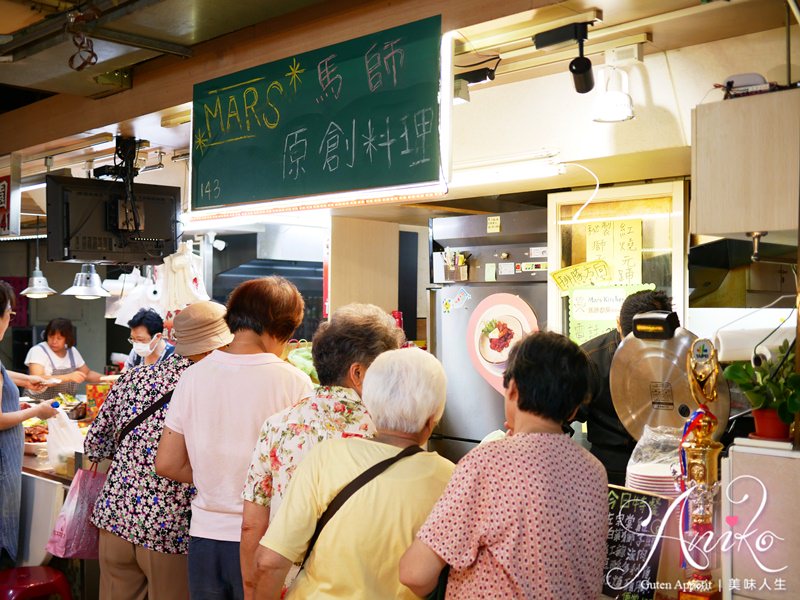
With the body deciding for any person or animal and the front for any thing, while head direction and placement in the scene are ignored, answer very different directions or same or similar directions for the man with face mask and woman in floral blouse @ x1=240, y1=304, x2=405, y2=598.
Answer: very different directions

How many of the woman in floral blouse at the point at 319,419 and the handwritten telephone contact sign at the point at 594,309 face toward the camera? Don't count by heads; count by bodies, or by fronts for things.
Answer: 1

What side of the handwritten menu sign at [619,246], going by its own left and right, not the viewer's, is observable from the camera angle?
front

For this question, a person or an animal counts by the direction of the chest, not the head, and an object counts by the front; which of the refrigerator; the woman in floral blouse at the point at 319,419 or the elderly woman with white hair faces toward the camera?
the refrigerator

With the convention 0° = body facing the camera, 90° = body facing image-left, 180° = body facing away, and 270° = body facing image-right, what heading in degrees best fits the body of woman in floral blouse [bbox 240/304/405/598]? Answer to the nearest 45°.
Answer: approximately 225°

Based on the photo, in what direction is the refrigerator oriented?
toward the camera

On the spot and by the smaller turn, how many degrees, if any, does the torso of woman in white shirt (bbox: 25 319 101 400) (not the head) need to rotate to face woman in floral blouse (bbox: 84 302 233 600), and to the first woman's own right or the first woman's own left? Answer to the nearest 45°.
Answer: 0° — they already face them

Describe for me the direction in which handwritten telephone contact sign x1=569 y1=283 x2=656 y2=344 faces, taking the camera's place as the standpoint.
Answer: facing the viewer

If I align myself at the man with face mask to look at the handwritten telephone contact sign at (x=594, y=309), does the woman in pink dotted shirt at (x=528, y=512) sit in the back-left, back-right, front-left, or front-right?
front-right

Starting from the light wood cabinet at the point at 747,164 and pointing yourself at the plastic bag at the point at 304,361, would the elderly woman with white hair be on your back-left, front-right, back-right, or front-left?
front-left

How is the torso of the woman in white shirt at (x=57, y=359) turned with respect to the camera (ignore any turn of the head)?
toward the camera

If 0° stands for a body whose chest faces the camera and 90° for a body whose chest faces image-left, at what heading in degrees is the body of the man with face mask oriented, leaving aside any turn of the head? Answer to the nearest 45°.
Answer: approximately 45°

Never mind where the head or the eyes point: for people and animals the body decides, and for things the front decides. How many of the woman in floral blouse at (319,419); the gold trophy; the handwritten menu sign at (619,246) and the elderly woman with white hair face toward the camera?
2
